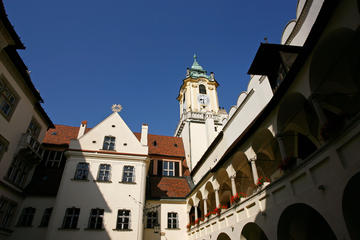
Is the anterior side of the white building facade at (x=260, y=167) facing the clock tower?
no
